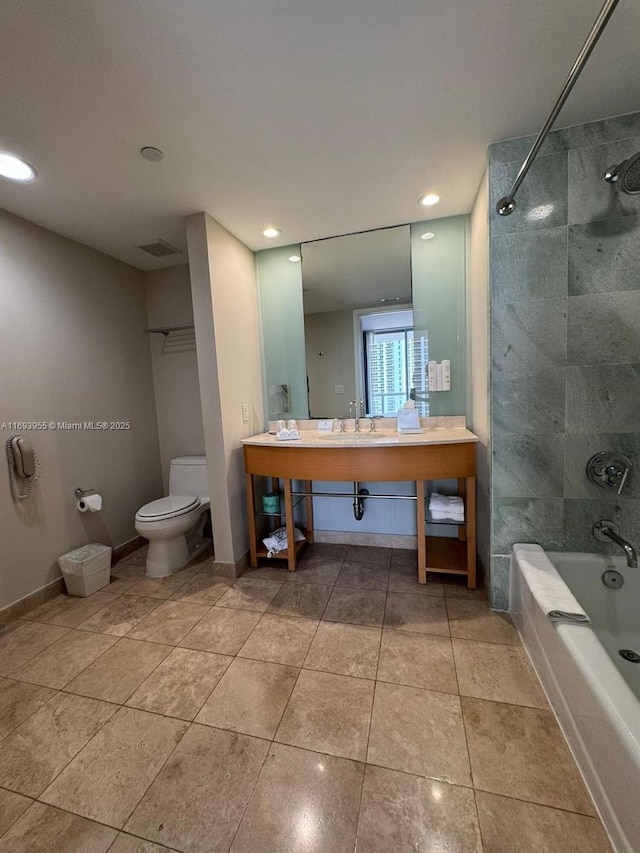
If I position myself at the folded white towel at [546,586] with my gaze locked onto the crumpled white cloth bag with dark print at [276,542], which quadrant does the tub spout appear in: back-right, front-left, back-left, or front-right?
back-right

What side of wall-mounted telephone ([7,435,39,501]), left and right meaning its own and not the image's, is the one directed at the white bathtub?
front

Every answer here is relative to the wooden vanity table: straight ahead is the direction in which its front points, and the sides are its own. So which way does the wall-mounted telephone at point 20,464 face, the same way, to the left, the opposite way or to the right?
to the left

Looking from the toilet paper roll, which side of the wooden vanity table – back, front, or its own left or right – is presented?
right

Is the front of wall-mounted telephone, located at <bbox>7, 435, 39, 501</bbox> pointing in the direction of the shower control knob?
yes

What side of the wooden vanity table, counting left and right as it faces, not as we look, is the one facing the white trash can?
right

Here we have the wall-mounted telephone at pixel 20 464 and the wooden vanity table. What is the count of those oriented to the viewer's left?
0

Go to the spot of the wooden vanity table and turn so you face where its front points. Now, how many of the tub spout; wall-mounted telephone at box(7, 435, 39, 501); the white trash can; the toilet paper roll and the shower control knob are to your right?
3

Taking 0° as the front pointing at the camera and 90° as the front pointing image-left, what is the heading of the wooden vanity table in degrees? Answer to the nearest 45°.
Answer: approximately 0°

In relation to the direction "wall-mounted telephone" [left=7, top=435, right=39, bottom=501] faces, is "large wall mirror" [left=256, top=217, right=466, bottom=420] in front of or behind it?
in front

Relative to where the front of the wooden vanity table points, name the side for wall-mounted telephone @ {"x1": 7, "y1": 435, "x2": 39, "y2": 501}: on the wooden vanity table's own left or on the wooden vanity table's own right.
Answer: on the wooden vanity table's own right

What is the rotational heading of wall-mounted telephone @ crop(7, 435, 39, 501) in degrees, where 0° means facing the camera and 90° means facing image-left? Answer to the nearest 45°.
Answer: approximately 315°

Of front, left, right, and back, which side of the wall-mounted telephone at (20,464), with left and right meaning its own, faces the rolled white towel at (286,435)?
front

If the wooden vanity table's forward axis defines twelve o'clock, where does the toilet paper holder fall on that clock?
The toilet paper holder is roughly at 3 o'clock from the wooden vanity table.
